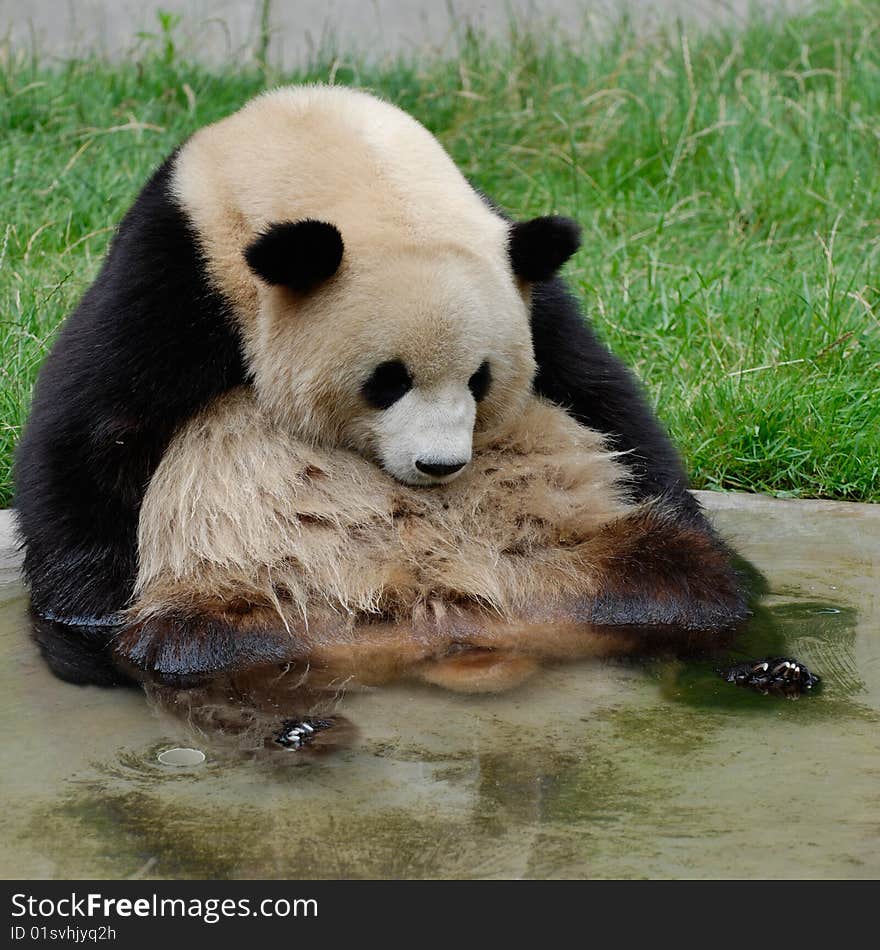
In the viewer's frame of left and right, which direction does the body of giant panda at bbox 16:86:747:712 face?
facing the viewer
